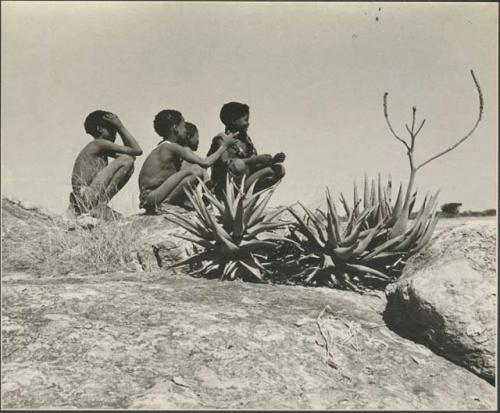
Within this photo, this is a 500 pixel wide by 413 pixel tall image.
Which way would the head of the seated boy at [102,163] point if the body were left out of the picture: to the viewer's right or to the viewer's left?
to the viewer's right

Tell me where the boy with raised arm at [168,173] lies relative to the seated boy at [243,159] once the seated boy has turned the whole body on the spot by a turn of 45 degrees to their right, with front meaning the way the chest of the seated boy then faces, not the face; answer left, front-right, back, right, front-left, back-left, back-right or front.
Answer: back

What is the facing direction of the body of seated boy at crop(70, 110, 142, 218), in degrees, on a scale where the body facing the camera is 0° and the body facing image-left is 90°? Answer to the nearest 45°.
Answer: approximately 270°

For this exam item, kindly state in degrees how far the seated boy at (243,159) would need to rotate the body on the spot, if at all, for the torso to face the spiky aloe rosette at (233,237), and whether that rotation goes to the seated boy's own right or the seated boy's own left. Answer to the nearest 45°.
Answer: approximately 90° to the seated boy's own right

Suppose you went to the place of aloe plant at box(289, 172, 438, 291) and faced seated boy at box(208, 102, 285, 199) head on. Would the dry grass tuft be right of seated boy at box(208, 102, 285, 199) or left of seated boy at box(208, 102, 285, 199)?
left

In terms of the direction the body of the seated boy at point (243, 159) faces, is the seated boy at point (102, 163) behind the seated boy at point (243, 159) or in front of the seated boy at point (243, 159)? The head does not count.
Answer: behind

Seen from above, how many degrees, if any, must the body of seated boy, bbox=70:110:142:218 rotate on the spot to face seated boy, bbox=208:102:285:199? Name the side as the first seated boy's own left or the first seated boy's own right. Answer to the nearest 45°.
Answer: approximately 45° to the first seated boy's own right

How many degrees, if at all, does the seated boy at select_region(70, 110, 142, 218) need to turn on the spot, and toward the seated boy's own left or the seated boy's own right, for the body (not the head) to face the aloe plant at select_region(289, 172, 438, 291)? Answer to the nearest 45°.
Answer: approximately 45° to the seated boy's own right

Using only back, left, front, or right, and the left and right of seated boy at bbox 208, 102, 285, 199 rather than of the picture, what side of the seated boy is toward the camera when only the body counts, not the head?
right
